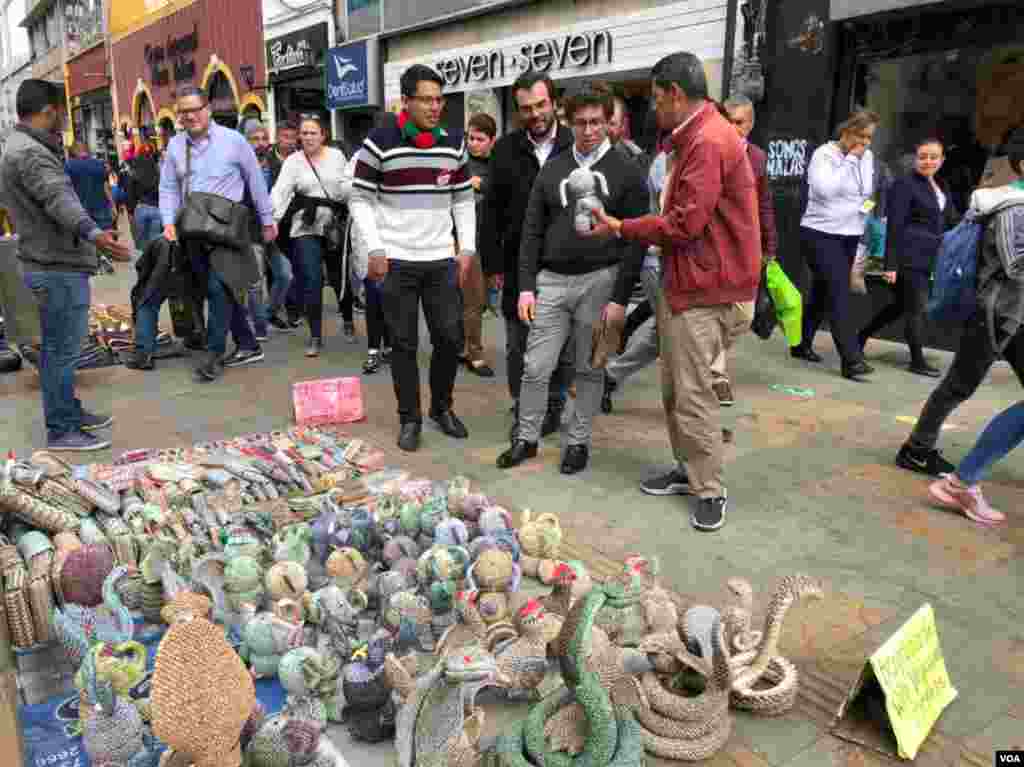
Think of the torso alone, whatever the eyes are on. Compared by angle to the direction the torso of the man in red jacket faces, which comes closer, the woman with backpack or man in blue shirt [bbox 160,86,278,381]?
the man in blue shirt

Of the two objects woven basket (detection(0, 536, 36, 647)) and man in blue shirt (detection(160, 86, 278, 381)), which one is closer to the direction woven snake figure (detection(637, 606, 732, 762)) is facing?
the woven basket

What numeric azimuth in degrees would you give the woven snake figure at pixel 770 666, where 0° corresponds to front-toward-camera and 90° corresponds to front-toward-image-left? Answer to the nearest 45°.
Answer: approximately 270°

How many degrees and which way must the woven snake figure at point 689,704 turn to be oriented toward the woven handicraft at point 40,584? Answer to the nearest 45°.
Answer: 0° — it already faces it

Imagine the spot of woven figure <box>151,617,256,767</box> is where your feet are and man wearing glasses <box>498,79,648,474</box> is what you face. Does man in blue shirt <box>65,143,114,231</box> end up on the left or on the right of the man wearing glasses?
left

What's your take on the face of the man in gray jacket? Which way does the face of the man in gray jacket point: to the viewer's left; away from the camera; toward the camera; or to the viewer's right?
to the viewer's right

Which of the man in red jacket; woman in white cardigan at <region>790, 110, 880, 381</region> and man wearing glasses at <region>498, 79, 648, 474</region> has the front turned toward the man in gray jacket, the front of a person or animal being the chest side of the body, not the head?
the man in red jacket

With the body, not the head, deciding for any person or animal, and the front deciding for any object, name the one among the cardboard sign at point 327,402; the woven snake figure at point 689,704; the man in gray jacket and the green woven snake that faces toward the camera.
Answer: the cardboard sign

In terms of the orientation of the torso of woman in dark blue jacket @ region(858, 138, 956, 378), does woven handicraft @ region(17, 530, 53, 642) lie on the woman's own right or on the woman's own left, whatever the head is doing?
on the woman's own right
